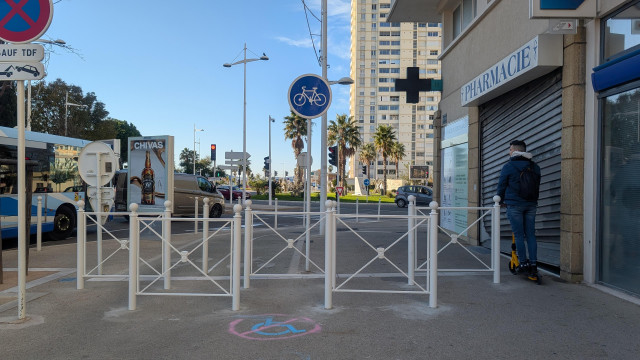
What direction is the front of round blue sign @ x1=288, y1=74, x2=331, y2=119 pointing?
toward the camera

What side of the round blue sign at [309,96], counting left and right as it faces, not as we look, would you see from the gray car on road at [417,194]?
back

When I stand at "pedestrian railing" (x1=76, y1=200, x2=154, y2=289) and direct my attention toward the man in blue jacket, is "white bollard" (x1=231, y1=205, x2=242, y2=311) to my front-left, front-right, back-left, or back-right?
front-right

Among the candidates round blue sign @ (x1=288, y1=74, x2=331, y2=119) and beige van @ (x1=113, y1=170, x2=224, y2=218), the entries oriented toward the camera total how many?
1

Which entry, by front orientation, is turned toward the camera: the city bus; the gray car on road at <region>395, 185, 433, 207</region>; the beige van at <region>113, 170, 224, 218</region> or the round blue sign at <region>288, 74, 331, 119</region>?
the round blue sign

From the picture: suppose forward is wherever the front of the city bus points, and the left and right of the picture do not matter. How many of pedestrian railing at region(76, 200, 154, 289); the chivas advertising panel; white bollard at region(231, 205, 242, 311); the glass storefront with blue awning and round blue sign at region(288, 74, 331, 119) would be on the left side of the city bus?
0

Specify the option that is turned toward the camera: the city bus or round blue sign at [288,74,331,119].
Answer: the round blue sign

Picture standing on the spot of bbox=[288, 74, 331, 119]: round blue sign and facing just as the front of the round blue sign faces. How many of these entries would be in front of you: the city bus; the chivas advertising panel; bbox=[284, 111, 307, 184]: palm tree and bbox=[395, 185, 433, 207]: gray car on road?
0

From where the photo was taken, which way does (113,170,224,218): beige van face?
to the viewer's right
